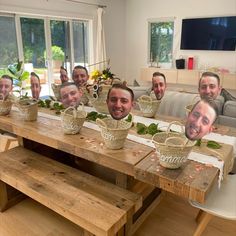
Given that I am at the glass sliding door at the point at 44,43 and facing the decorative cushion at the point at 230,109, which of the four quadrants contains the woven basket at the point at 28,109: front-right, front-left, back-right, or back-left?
front-right

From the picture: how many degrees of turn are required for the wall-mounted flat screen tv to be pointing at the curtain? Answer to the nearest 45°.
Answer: approximately 45° to its right

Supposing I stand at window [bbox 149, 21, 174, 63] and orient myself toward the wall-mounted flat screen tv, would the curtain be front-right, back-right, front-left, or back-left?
back-right

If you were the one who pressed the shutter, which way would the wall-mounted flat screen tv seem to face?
facing the viewer and to the left of the viewer

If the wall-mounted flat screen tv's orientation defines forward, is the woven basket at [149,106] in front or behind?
in front
